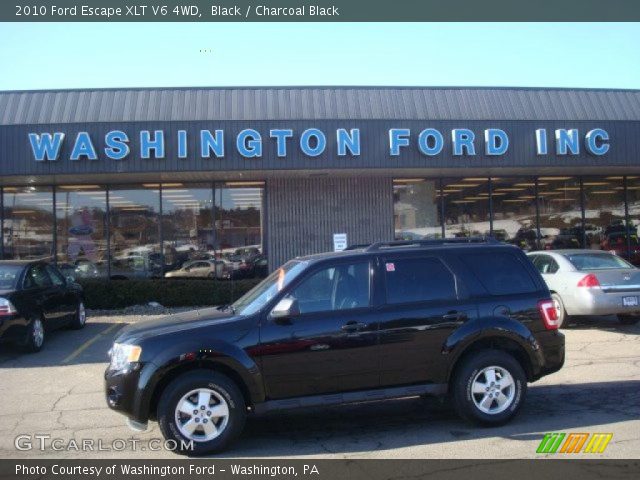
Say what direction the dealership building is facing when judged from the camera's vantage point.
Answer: facing the viewer

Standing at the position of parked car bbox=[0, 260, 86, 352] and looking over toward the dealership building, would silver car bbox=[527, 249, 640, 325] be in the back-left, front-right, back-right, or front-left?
front-right

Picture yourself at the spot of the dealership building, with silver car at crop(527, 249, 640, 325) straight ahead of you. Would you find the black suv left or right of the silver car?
right

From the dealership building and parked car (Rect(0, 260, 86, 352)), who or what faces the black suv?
the dealership building

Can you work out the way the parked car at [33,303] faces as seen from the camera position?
facing away from the viewer and to the right of the viewer

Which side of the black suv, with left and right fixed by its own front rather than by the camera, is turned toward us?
left

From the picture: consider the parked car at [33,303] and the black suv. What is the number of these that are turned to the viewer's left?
1

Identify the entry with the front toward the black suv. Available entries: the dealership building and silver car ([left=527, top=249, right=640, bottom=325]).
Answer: the dealership building

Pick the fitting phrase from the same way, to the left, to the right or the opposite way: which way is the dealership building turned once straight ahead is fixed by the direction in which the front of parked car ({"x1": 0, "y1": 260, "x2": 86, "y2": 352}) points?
the opposite way

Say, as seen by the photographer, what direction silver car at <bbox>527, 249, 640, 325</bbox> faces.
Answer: facing away from the viewer and to the left of the viewer

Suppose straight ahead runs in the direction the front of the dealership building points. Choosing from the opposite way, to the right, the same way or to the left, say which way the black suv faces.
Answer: to the right

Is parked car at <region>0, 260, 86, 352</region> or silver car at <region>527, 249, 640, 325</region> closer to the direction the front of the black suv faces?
the parked car

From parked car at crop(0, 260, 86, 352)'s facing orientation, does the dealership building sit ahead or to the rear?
ahead

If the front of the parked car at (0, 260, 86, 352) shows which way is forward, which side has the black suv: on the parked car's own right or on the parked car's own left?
on the parked car's own right

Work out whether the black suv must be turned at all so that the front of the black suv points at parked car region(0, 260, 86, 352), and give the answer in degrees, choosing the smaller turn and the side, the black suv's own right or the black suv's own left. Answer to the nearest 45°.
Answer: approximately 45° to the black suv's own right

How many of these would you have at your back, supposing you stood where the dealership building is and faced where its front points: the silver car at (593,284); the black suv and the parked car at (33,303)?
0

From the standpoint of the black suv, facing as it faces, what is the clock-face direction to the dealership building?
The dealership building is roughly at 3 o'clock from the black suv.

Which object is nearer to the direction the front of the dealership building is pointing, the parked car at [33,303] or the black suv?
the black suv

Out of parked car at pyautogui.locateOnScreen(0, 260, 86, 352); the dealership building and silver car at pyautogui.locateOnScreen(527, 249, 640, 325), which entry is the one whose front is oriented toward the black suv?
the dealership building

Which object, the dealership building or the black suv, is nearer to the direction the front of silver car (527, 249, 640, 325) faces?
the dealership building

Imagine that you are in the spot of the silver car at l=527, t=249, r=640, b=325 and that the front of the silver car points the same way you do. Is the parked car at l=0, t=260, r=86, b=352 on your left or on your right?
on your left

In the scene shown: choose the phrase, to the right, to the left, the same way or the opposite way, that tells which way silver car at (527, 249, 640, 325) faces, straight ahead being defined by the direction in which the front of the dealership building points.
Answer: the opposite way

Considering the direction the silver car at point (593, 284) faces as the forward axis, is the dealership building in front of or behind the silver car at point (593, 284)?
in front

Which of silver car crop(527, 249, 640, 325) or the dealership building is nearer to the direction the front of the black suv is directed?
the dealership building
